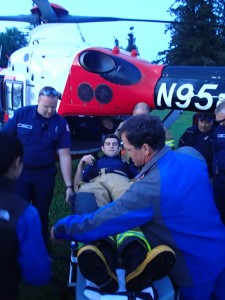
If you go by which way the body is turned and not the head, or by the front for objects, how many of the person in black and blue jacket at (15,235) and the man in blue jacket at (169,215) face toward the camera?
0

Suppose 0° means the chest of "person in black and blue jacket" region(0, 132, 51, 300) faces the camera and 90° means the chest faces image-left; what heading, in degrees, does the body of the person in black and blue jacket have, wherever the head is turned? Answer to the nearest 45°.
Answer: approximately 225°

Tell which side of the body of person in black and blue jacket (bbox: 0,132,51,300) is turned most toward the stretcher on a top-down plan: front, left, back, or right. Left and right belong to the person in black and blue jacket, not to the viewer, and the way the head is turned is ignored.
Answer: right

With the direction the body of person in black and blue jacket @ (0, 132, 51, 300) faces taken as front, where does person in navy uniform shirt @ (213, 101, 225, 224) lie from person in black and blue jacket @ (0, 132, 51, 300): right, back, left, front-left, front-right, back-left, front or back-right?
front

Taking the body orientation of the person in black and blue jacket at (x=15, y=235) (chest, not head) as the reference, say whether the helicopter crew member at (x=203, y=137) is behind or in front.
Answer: in front

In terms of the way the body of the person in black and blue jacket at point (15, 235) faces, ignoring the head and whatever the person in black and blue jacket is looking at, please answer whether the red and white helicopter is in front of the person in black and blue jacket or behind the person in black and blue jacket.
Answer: in front

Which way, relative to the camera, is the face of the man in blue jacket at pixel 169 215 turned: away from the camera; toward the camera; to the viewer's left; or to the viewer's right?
to the viewer's left

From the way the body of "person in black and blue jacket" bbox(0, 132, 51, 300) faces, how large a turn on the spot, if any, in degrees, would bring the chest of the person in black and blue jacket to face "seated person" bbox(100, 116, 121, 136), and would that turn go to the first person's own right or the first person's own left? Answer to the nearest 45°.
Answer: approximately 45° to the first person's own left

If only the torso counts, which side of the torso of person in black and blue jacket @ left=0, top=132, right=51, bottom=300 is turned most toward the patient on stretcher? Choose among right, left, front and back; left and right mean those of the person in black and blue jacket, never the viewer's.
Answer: front

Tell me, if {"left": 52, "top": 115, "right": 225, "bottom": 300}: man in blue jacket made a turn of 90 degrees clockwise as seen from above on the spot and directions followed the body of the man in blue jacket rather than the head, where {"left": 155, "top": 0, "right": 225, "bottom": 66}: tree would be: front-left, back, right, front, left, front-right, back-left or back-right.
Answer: front-left

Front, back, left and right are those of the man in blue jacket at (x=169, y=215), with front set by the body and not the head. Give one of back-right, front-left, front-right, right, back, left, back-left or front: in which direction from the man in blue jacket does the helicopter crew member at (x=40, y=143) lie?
front

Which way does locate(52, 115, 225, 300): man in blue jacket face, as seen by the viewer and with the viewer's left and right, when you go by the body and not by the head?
facing away from the viewer and to the left of the viewer
